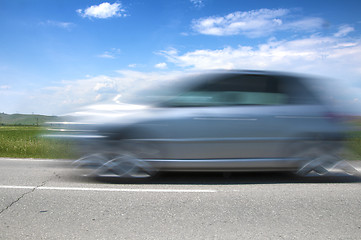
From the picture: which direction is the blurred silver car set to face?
to the viewer's left
